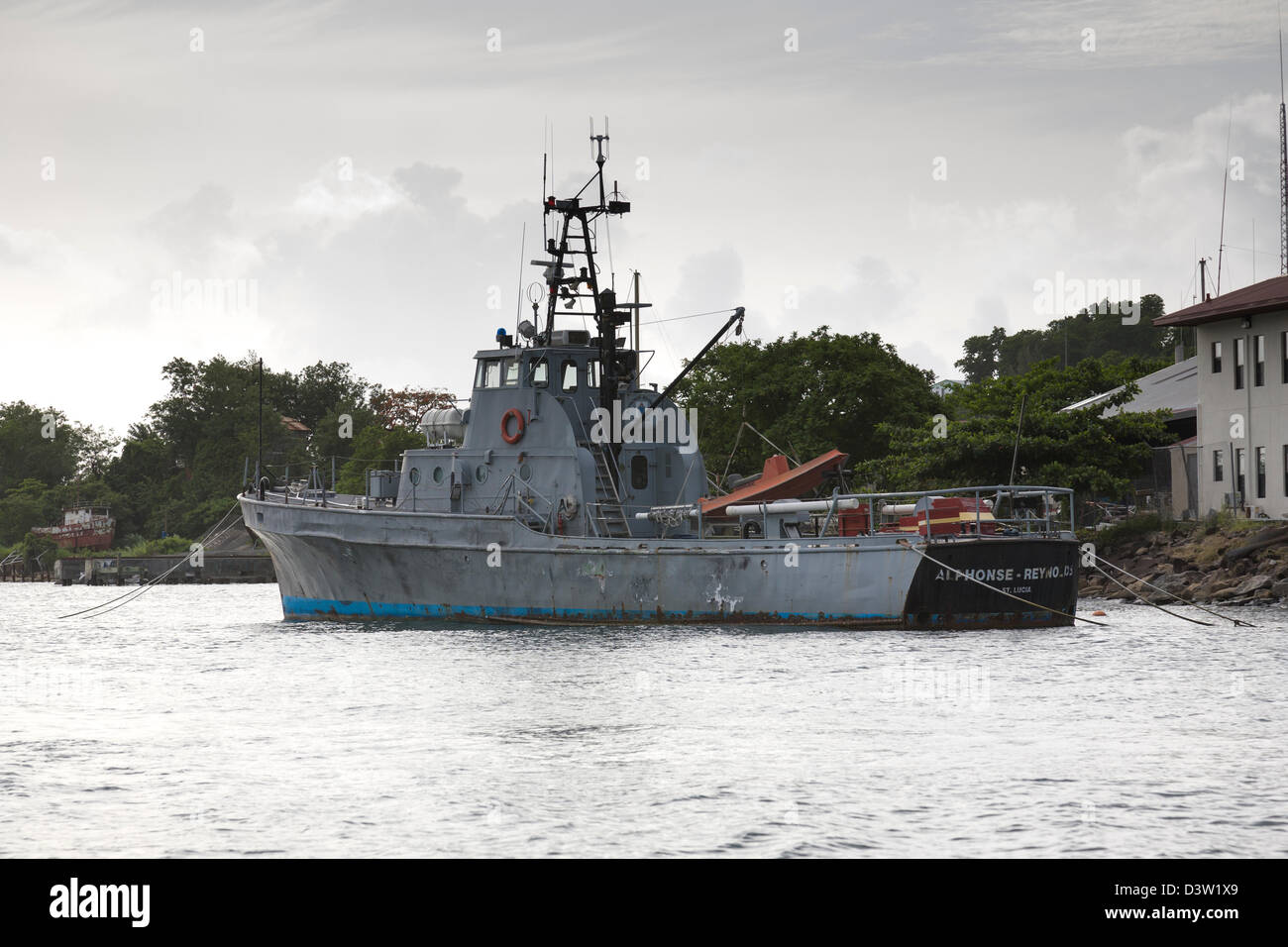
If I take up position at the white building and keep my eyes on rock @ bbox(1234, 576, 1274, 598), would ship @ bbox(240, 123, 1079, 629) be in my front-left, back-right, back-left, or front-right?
front-right

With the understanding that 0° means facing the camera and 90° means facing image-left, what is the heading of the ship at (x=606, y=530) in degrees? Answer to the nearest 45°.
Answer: approximately 135°

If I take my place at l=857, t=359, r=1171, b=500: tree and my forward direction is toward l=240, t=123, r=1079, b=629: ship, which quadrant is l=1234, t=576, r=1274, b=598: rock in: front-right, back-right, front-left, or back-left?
front-left

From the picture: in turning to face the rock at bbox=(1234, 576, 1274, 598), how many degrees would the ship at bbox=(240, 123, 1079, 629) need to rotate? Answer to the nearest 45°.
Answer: approximately 135° to its right

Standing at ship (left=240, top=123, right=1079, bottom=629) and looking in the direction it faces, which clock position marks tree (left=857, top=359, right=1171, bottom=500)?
The tree is roughly at 3 o'clock from the ship.

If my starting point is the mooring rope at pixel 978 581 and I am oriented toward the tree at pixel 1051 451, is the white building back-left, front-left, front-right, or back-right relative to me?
front-right

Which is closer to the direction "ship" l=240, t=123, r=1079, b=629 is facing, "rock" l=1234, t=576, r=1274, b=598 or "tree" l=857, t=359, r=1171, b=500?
the tree

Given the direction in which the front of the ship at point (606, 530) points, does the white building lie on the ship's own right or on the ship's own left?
on the ship's own right
